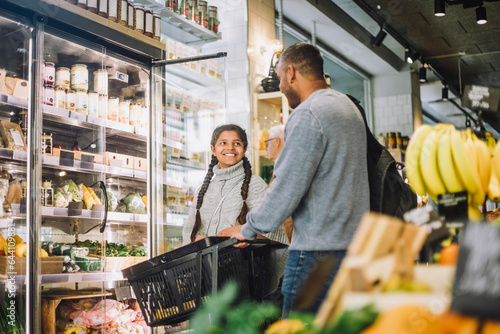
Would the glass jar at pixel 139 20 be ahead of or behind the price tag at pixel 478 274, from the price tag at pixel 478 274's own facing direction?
behind

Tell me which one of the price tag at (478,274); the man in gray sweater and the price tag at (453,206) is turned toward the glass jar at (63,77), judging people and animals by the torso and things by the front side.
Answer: the man in gray sweater

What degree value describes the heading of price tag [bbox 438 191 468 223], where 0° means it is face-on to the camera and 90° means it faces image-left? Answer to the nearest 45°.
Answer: approximately 0°

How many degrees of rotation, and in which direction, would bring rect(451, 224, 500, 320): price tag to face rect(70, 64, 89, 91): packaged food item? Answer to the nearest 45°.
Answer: approximately 135° to its right

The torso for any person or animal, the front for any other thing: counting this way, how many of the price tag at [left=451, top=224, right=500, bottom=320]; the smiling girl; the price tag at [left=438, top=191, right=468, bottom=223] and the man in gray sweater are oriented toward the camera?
3

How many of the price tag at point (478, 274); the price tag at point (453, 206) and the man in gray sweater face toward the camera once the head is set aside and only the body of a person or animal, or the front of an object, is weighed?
2

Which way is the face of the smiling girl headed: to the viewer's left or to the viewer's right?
to the viewer's right

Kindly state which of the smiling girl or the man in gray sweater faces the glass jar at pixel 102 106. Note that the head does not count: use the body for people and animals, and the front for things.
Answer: the man in gray sweater

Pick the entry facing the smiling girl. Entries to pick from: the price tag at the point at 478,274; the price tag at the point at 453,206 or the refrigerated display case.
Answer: the refrigerated display case

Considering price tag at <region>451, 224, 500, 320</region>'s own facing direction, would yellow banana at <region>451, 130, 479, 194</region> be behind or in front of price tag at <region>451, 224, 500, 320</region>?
behind
